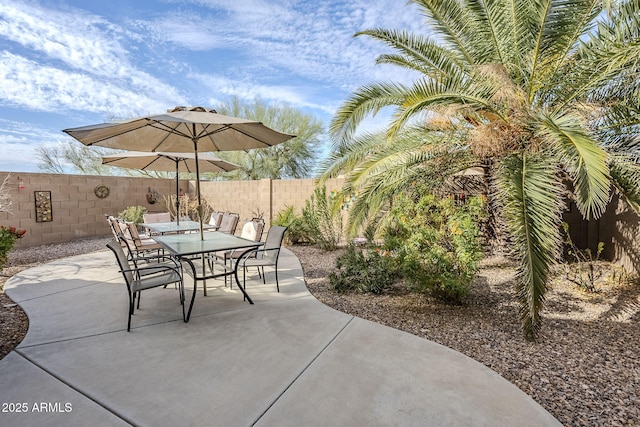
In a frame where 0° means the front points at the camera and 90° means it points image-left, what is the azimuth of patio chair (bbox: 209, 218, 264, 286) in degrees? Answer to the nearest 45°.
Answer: approximately 45°

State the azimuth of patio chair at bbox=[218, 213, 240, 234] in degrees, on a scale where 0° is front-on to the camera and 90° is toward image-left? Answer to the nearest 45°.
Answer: approximately 45°

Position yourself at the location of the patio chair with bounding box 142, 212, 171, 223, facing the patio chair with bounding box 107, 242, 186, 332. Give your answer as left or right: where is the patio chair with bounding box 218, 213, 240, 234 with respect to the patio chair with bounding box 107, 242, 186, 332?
left

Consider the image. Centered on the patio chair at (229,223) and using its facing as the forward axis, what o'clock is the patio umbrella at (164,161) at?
The patio umbrella is roughly at 2 o'clock from the patio chair.

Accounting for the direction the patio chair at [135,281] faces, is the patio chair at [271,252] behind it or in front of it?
in front

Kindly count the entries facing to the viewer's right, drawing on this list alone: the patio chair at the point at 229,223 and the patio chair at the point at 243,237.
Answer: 0

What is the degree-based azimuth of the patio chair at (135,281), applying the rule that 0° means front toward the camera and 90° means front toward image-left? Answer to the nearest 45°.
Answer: approximately 270°

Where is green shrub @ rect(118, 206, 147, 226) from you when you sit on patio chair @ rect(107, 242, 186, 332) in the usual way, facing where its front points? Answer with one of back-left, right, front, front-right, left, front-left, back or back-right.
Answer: left

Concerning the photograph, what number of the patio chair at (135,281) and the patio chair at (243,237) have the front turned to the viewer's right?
1

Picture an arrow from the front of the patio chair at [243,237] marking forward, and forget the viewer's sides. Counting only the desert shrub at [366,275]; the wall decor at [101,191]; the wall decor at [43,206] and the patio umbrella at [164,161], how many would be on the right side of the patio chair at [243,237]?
3

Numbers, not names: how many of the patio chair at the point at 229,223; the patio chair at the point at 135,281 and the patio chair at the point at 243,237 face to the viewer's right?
1

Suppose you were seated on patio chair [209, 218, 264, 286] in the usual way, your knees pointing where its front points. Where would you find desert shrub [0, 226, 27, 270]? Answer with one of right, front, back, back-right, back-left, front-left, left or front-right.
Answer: front-right

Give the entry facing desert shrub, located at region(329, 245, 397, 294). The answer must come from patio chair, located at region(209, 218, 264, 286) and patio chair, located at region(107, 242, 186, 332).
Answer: patio chair, located at region(107, 242, 186, 332)

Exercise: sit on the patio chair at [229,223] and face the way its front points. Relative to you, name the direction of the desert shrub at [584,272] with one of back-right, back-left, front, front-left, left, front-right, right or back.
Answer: left

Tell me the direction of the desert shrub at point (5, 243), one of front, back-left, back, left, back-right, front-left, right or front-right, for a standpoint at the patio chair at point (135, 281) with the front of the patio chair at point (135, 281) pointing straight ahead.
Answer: back-left
